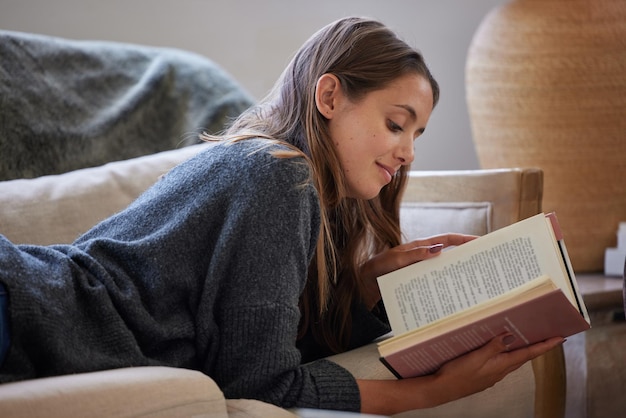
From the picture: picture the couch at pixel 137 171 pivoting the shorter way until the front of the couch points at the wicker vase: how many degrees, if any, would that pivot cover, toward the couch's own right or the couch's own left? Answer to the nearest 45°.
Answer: approximately 135° to the couch's own left

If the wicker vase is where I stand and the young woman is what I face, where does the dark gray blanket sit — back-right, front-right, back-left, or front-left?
front-right

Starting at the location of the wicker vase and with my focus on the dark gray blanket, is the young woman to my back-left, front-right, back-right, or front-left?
front-left

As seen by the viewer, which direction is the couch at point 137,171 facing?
toward the camera
